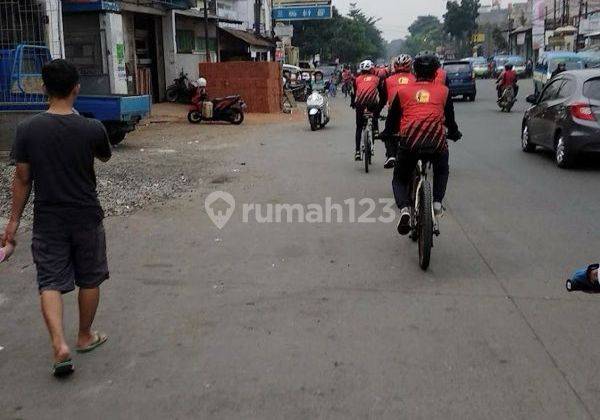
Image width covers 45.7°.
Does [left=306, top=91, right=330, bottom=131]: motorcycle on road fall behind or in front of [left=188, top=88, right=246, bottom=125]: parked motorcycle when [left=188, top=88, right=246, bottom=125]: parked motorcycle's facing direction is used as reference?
behind

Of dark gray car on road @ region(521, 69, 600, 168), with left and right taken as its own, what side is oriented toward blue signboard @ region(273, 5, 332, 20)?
front

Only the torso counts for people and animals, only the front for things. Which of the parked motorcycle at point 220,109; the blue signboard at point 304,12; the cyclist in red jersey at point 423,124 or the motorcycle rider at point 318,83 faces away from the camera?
the cyclist in red jersey

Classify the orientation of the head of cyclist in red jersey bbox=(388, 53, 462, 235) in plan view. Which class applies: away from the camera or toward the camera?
away from the camera

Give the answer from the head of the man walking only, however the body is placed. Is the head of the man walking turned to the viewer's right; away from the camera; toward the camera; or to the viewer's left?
away from the camera

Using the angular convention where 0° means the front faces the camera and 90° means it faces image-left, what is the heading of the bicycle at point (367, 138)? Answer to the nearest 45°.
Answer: approximately 180°

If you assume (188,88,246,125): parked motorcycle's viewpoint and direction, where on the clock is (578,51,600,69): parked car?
The parked car is roughly at 5 o'clock from the parked motorcycle.

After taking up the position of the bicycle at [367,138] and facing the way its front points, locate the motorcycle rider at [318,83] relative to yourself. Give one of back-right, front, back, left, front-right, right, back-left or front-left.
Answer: front

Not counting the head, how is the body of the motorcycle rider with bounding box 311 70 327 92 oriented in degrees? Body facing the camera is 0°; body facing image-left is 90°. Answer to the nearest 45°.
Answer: approximately 0°

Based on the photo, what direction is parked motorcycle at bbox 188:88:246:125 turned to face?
to the viewer's left

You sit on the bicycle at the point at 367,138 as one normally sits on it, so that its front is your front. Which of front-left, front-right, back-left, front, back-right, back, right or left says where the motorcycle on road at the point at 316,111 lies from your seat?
front

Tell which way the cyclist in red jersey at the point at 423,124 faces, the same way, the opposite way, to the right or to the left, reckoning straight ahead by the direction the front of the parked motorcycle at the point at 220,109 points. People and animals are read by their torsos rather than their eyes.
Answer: to the right

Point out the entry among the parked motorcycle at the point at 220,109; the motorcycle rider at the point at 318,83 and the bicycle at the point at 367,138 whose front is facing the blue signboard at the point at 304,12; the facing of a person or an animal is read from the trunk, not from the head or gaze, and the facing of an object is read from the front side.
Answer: the bicycle

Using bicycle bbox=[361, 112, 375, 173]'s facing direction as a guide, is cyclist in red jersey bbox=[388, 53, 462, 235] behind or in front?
behind

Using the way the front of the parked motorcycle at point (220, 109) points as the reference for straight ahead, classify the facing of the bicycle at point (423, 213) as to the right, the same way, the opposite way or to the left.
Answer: to the right

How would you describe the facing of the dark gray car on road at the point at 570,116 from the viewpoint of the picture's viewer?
facing away from the viewer and to the left of the viewer

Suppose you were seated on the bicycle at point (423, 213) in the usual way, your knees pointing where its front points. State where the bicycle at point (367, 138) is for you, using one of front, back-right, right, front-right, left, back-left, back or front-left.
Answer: front

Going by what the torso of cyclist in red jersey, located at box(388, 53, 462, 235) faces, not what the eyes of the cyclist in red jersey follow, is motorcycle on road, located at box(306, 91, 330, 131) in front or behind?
in front

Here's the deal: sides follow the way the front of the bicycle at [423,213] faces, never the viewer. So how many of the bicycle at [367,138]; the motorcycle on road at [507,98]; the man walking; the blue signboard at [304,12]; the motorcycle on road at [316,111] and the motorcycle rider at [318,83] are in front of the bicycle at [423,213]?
5

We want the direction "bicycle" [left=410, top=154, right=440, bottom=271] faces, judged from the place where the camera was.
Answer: facing away from the viewer
